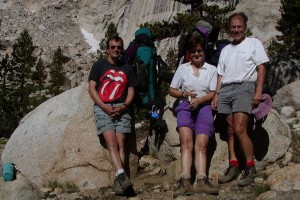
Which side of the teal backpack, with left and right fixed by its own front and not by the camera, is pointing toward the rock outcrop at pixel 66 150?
right

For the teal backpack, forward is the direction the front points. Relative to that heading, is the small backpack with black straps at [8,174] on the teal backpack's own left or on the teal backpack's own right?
on the teal backpack's own right

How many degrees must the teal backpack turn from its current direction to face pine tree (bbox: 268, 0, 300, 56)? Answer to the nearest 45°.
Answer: approximately 135° to its left

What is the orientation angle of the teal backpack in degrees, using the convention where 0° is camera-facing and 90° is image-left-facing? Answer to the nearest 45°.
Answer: approximately 0°

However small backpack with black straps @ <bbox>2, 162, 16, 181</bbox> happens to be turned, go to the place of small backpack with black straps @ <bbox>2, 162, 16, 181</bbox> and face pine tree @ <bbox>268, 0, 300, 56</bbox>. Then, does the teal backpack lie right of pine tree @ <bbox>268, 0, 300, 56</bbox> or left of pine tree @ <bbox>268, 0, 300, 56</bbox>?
right
